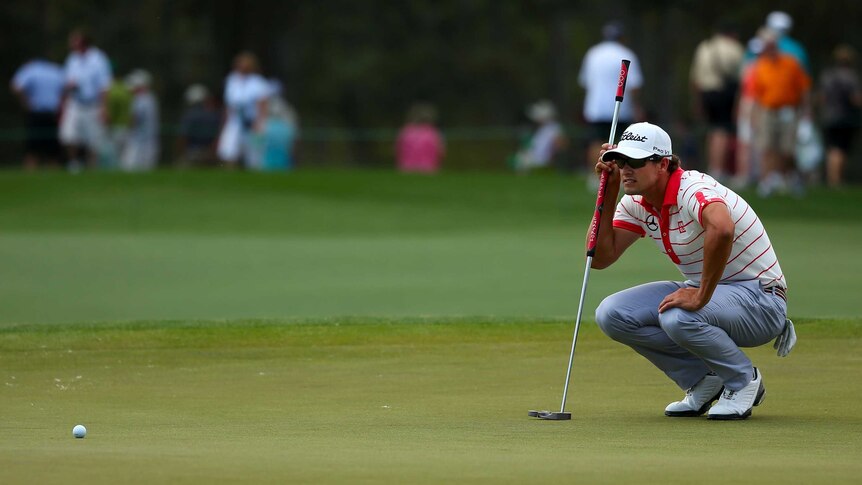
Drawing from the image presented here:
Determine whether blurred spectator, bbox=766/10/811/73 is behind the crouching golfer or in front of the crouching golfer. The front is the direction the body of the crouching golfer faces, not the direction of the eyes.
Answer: behind

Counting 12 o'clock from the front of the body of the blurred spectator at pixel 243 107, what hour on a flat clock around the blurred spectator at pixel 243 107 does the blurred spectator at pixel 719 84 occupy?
the blurred spectator at pixel 719 84 is roughly at 10 o'clock from the blurred spectator at pixel 243 107.

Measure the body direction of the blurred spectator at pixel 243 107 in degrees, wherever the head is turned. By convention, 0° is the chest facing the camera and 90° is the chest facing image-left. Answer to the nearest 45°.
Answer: approximately 0°

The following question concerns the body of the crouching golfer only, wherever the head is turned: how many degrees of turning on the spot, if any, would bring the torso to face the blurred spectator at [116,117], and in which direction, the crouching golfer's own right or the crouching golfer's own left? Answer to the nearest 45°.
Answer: approximately 90° to the crouching golfer's own right

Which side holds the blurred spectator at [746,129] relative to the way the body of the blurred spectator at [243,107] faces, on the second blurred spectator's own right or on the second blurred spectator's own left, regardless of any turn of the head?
on the second blurred spectator's own left
